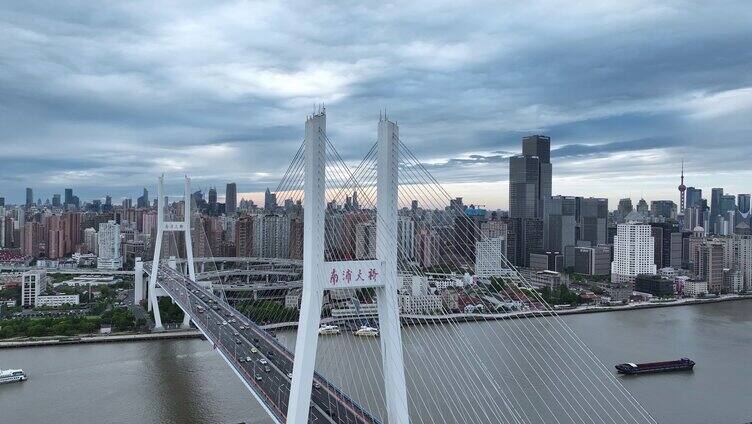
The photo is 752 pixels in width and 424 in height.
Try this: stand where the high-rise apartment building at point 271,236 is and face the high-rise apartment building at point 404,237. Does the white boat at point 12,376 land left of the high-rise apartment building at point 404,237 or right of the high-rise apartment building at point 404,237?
right

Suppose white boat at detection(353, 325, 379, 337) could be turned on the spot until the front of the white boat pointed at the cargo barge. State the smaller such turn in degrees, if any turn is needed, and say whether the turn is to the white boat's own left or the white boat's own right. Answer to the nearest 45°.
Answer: approximately 135° to the white boat's own left

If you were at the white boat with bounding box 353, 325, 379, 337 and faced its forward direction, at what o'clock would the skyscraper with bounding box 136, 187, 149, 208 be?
The skyscraper is roughly at 2 o'clock from the white boat.

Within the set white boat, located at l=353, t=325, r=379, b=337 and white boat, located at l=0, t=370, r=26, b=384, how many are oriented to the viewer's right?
1

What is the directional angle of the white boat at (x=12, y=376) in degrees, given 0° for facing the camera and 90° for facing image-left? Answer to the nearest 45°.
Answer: approximately 270°

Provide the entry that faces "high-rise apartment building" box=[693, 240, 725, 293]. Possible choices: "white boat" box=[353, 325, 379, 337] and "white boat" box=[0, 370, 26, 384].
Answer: "white boat" box=[0, 370, 26, 384]

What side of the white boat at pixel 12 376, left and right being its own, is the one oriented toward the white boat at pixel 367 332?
front

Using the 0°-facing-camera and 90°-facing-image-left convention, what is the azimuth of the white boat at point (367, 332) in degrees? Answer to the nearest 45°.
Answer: approximately 90°

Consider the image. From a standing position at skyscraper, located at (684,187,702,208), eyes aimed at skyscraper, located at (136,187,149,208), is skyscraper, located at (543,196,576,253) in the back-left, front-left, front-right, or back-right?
front-left

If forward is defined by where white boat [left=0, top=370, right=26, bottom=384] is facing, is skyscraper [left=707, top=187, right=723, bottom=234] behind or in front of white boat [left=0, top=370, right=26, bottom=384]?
in front

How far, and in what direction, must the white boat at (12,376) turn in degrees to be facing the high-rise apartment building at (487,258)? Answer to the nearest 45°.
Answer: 0° — it already faces it

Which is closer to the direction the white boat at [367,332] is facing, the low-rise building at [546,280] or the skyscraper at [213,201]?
the skyscraper
